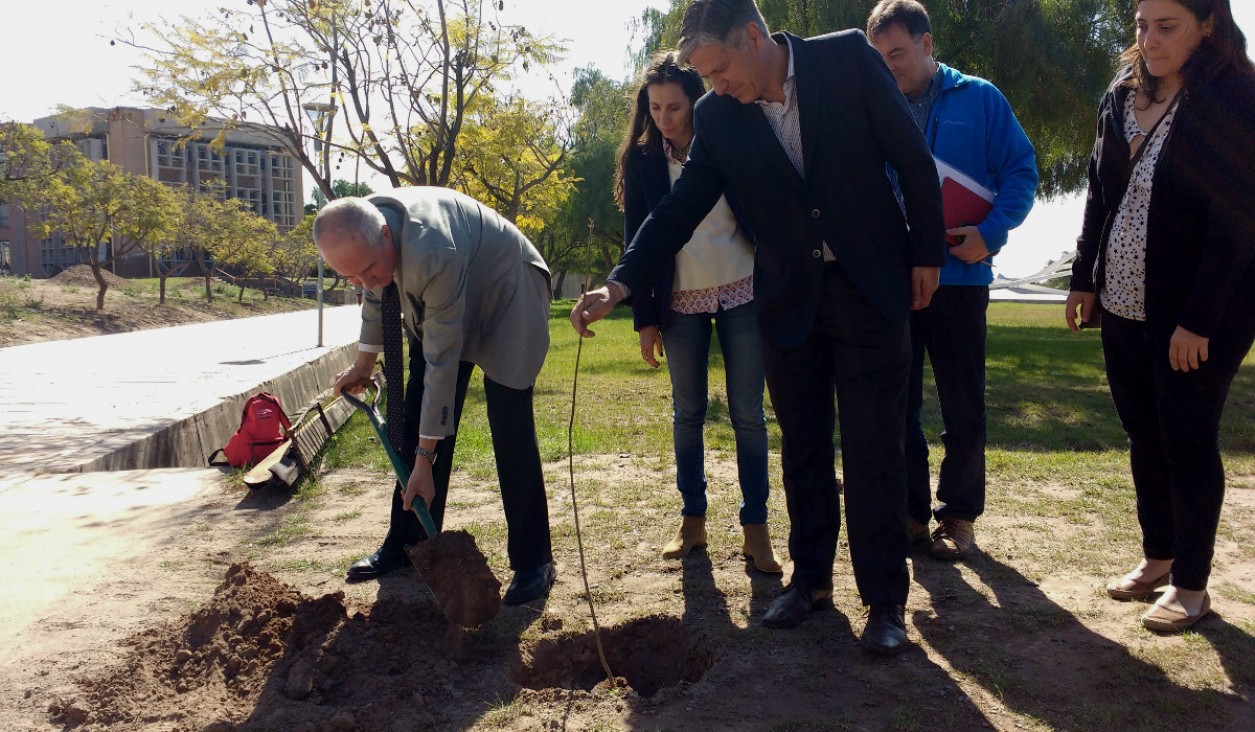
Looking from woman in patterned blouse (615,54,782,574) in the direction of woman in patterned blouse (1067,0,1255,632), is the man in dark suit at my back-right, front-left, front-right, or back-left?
front-right

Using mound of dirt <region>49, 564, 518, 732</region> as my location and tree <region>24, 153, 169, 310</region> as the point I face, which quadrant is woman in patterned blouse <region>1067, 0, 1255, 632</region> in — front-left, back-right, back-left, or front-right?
back-right

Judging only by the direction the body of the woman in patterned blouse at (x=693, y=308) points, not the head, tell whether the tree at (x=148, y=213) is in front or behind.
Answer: behind

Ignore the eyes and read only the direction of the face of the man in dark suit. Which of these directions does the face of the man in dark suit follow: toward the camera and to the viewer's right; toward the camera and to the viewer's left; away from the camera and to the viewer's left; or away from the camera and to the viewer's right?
toward the camera and to the viewer's left

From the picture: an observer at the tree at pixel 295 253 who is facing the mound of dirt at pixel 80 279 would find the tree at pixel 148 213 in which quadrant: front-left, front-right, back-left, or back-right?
front-left

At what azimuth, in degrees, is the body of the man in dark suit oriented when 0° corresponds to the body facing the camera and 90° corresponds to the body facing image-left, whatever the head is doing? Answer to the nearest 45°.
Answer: approximately 45°

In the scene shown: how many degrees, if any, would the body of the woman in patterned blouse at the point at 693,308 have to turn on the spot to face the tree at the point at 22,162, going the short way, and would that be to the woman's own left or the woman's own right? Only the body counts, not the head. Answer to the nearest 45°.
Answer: approximately 135° to the woman's own right

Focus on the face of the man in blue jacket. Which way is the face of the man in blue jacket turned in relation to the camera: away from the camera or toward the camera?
toward the camera

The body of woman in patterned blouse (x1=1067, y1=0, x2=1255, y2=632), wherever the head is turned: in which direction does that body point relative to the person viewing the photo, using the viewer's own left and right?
facing the viewer and to the left of the viewer

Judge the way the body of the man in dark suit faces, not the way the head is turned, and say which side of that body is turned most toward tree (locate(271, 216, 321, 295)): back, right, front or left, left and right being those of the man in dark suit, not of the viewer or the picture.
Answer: right

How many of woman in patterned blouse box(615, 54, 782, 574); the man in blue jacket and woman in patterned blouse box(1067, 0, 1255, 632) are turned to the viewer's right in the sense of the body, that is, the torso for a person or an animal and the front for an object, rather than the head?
0

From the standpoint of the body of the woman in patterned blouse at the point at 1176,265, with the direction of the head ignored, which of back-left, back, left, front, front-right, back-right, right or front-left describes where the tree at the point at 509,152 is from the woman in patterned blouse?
right

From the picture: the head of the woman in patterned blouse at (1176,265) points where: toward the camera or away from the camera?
toward the camera

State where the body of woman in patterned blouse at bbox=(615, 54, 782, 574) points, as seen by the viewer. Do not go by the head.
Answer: toward the camera
